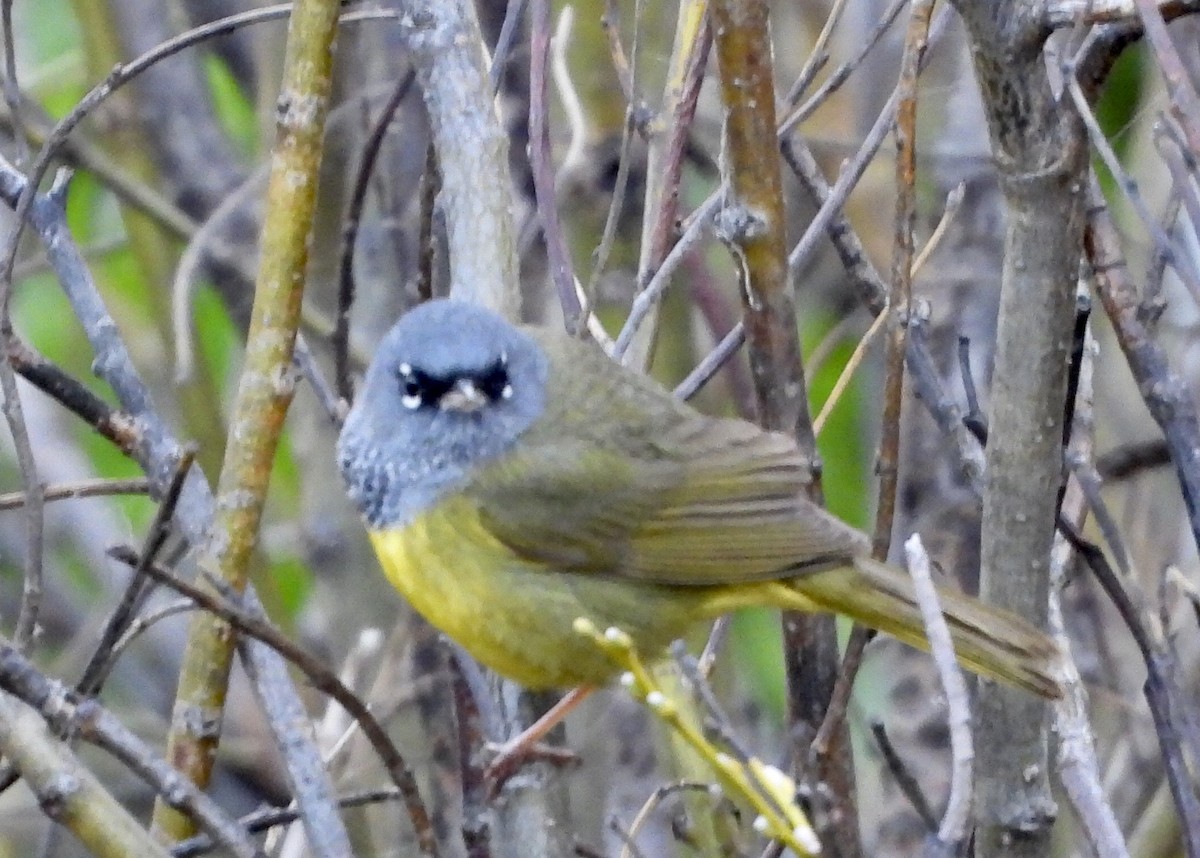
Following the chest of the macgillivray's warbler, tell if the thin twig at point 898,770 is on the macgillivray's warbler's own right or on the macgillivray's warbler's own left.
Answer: on the macgillivray's warbler's own left

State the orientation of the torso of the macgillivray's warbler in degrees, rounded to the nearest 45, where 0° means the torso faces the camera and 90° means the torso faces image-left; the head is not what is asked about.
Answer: approximately 90°
